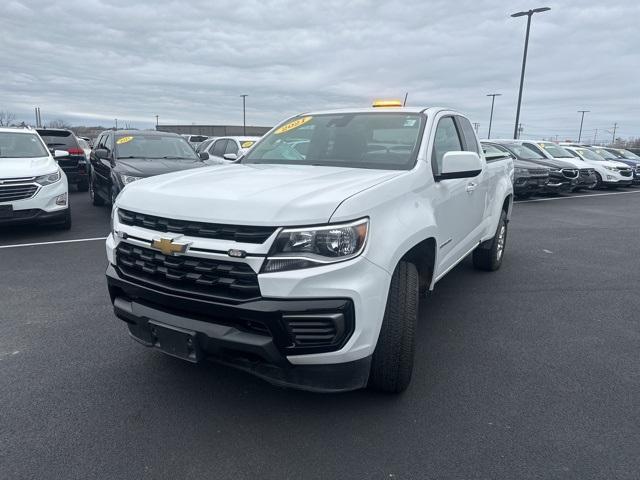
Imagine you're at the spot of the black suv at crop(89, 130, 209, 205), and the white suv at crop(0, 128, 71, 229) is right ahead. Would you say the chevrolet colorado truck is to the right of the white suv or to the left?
left

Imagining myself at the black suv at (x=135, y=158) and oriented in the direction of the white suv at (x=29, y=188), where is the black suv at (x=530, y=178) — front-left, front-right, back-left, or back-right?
back-left

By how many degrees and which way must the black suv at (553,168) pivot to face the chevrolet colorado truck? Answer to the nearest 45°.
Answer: approximately 45° to its right

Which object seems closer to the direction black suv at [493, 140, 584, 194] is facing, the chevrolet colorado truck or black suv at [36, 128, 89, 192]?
the chevrolet colorado truck

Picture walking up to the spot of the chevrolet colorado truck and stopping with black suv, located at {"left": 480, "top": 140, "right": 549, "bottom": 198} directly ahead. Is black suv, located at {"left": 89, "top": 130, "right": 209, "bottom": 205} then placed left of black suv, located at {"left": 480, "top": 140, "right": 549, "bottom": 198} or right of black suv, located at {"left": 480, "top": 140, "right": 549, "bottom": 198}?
left

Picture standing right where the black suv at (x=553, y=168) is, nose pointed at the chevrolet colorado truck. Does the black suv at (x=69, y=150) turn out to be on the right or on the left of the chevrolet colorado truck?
right

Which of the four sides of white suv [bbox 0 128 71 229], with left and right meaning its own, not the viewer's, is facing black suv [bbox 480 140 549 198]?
left

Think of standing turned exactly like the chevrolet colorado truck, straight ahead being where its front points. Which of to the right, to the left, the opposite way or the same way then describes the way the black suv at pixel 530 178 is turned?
to the left

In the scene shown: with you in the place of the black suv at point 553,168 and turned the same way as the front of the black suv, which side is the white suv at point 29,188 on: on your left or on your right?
on your right

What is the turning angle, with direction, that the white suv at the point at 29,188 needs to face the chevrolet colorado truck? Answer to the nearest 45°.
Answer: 0° — it already faces it

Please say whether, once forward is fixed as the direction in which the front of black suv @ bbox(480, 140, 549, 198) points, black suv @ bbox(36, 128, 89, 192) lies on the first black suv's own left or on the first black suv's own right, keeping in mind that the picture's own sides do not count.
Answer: on the first black suv's own right

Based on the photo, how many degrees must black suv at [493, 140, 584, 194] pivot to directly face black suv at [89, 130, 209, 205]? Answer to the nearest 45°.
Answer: approximately 90° to its right

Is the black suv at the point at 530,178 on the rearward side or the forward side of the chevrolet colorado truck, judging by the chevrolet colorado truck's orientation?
on the rearward side

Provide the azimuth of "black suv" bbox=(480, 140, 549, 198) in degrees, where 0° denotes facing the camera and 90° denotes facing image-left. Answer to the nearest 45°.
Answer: approximately 315°

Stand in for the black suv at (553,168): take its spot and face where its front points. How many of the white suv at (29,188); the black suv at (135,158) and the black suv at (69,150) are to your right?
3
